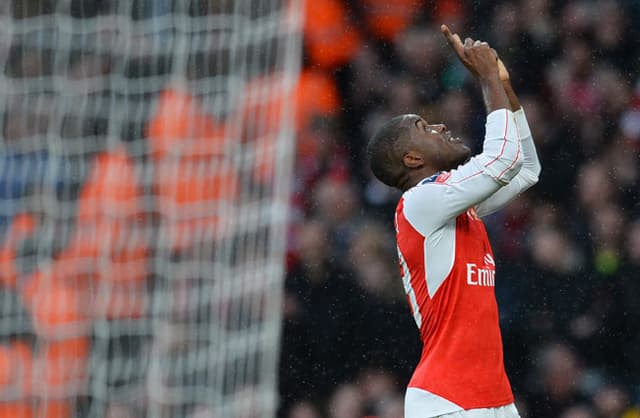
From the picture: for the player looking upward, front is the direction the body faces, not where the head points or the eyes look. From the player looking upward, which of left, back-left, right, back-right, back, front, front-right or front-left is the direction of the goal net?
back-left

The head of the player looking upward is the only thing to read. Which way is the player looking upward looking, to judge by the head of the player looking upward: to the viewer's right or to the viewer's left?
to the viewer's right

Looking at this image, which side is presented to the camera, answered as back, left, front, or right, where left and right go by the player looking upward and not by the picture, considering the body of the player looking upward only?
right
